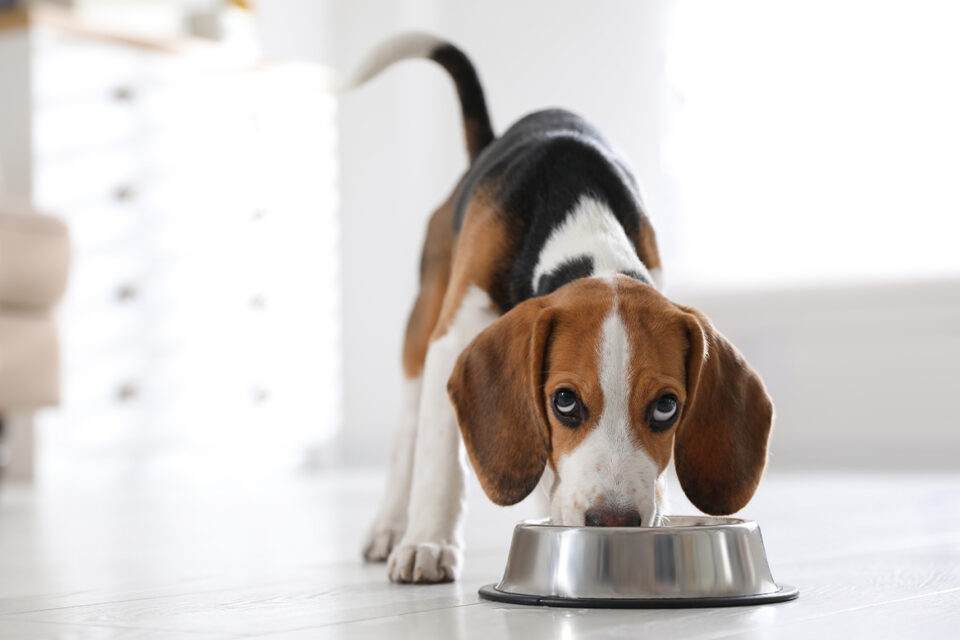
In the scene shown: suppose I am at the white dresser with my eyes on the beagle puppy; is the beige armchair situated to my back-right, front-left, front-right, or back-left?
front-right

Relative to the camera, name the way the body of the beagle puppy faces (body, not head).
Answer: toward the camera

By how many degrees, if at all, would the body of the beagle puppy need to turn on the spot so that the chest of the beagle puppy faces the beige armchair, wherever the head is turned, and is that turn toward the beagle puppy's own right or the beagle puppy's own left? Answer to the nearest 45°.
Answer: approximately 135° to the beagle puppy's own right

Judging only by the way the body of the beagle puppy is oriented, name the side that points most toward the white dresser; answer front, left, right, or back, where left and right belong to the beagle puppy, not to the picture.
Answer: back
